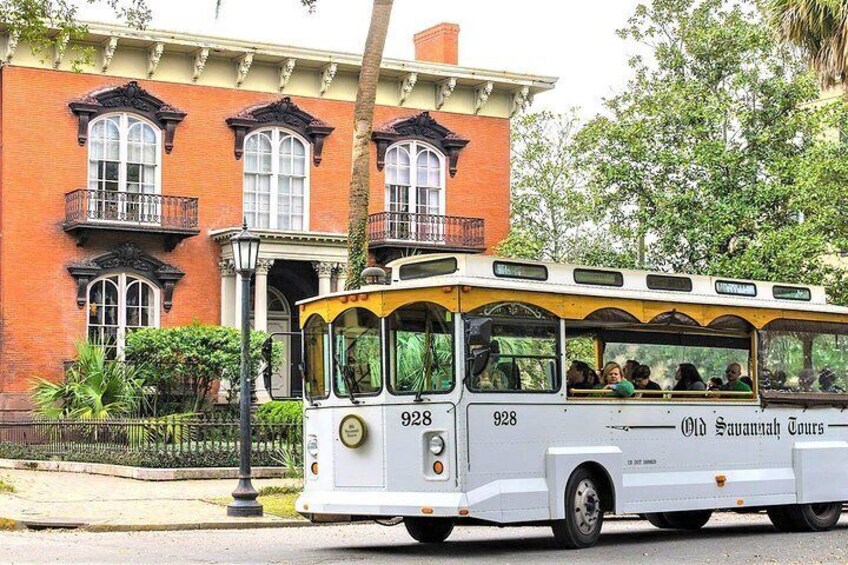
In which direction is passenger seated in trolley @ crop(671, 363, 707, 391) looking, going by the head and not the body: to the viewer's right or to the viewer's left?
to the viewer's left

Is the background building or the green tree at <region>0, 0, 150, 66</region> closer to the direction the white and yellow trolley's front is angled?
the green tree

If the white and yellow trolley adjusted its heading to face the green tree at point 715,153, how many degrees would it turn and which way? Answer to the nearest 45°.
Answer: approximately 135° to its right

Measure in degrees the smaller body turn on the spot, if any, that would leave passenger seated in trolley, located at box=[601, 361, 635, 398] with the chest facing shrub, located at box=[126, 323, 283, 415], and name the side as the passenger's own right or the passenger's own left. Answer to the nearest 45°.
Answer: approximately 90° to the passenger's own right

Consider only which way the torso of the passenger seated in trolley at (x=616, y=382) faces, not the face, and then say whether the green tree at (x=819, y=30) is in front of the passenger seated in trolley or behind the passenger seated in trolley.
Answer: behind

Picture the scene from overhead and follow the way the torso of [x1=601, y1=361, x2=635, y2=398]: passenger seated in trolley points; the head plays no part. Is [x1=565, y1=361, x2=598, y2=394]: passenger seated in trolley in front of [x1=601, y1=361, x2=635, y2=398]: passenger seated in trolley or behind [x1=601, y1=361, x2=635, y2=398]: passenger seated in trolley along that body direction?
in front

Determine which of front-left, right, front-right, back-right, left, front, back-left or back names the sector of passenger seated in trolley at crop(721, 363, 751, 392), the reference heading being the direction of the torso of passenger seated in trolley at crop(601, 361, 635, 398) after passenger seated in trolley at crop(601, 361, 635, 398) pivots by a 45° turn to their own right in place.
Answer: back-right

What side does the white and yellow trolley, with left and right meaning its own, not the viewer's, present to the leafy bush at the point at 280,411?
right

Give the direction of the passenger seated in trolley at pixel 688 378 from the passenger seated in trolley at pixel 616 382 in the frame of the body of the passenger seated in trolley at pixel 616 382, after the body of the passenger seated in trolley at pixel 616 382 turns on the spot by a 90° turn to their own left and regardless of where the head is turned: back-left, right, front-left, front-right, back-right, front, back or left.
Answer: left

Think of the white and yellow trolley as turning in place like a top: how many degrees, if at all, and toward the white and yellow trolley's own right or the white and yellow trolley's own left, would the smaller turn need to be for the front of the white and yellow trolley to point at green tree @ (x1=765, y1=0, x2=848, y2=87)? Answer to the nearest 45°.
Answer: approximately 180°

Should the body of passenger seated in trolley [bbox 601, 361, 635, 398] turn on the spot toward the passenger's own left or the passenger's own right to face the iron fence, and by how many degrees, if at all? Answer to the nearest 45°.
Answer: approximately 90° to the passenger's own right

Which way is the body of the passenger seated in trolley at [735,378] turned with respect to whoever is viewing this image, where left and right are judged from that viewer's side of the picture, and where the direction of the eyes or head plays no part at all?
facing the viewer and to the left of the viewer
